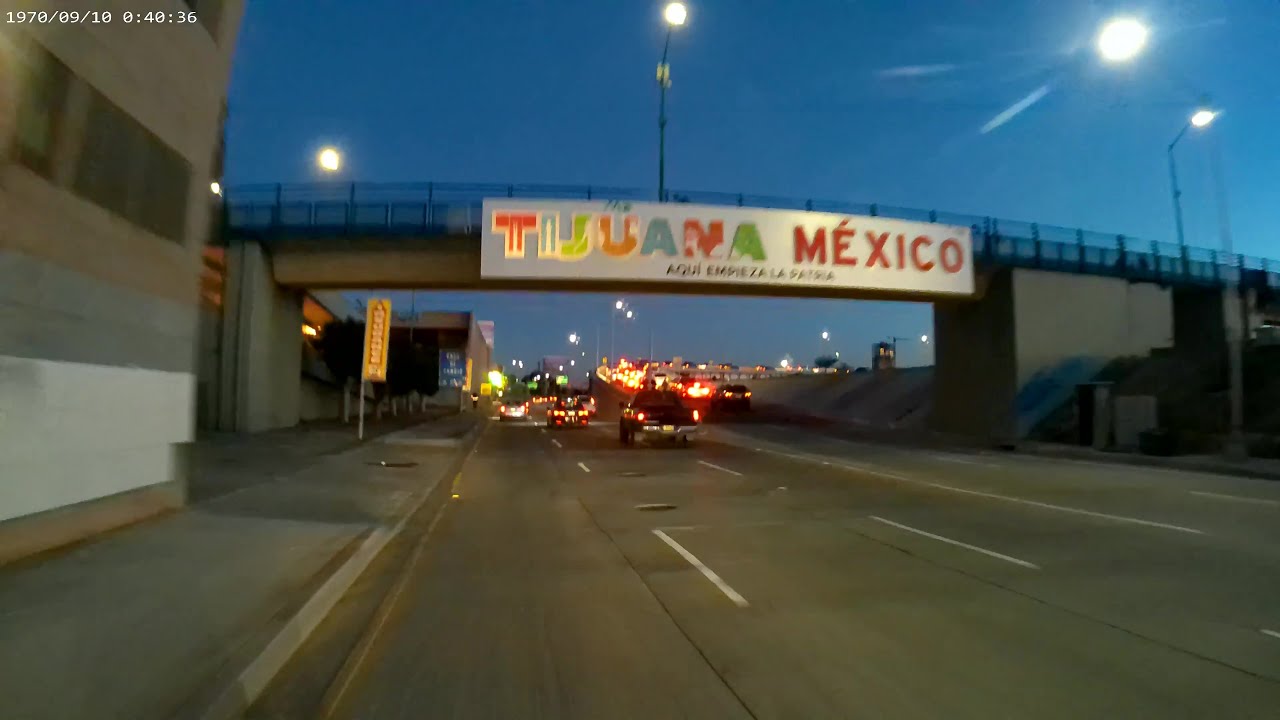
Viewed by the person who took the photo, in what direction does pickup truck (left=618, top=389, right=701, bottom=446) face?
facing away from the viewer

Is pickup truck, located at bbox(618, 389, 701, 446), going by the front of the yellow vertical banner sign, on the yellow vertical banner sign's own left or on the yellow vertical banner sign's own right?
on the yellow vertical banner sign's own left

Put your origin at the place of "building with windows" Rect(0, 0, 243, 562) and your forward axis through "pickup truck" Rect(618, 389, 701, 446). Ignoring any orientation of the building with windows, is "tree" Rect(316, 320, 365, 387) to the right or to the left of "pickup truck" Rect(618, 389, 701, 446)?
left

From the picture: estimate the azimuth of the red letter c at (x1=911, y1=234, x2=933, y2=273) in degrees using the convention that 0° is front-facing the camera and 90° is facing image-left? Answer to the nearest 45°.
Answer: approximately 0°

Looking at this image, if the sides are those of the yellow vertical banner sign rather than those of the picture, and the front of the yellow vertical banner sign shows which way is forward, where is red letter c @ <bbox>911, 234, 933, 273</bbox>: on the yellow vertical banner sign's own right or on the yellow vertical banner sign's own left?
on the yellow vertical banner sign's own left

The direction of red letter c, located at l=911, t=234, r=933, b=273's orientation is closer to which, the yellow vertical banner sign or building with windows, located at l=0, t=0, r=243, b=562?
the building with windows

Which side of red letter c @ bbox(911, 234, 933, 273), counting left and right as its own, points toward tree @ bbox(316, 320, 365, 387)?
right
